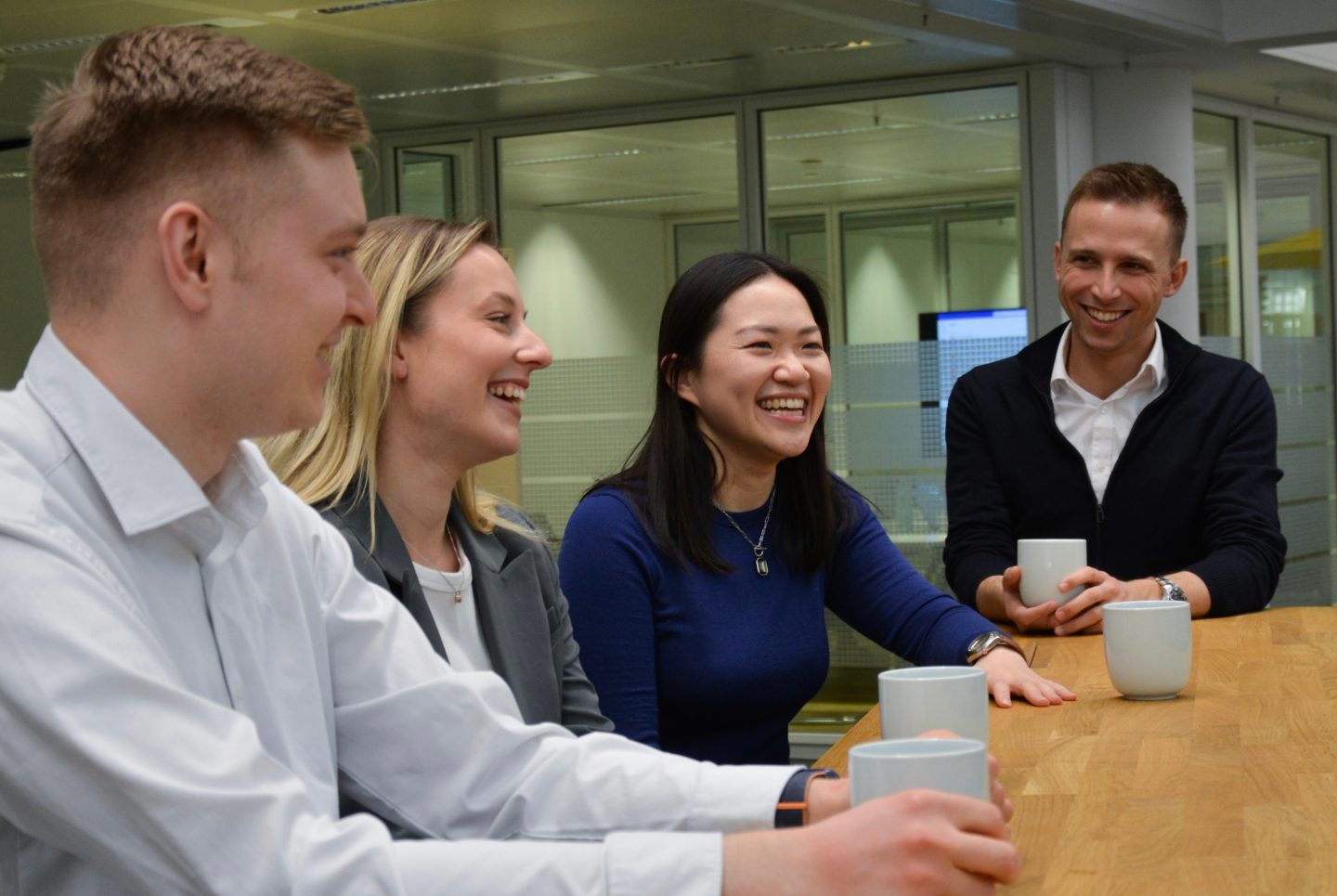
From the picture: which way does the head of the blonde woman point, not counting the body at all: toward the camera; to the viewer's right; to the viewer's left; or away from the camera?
to the viewer's right

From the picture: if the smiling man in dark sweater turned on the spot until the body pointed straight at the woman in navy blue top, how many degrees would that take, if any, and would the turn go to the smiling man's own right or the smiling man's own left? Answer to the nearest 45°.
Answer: approximately 45° to the smiling man's own right

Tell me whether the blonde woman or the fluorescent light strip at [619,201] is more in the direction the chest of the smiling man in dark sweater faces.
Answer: the blonde woman

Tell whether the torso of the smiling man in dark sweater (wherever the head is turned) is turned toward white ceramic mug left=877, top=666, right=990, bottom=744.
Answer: yes

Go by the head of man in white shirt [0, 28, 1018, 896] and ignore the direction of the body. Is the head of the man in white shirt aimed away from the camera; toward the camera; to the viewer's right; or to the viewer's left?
to the viewer's right

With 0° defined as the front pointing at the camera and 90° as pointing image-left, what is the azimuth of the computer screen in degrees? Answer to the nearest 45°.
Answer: approximately 0°

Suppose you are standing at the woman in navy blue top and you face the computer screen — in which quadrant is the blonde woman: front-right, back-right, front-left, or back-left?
back-left

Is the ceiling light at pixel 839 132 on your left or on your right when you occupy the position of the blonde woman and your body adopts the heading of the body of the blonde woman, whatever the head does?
on your left

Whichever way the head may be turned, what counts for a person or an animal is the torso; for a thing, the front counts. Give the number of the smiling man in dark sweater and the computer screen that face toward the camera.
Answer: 2

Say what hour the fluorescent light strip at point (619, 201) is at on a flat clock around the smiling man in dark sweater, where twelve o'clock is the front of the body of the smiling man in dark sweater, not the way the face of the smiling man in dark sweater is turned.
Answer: The fluorescent light strip is roughly at 5 o'clock from the smiling man in dark sweater.

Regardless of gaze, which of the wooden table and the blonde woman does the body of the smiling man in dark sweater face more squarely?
the wooden table

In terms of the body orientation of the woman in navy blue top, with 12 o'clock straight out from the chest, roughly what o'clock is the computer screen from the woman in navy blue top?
The computer screen is roughly at 8 o'clock from the woman in navy blue top.

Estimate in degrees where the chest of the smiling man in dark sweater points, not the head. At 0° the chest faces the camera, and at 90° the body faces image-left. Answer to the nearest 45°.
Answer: approximately 0°
